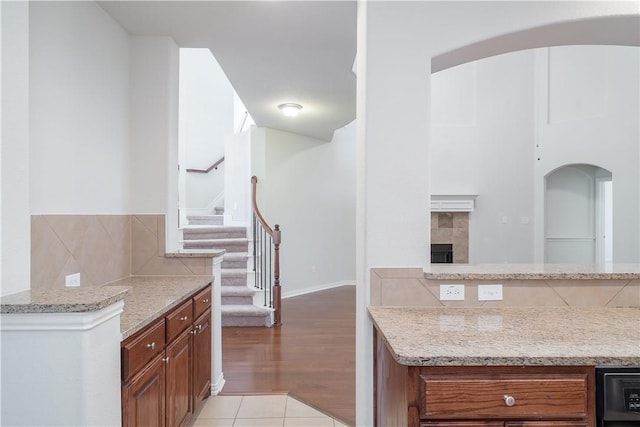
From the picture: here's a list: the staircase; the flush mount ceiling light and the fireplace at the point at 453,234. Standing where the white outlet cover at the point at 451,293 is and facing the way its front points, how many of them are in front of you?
0

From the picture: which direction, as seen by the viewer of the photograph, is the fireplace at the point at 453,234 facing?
facing the viewer

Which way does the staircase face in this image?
toward the camera

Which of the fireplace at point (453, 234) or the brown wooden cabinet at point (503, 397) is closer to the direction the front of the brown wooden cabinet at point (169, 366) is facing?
the brown wooden cabinet

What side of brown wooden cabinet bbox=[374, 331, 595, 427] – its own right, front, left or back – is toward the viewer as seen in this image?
front

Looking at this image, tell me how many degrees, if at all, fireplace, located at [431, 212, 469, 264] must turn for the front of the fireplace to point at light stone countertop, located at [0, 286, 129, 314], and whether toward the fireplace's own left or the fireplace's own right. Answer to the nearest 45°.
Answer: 0° — it already faces it

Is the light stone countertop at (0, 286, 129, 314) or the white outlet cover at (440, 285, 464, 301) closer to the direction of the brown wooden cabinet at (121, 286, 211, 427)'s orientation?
the white outlet cover

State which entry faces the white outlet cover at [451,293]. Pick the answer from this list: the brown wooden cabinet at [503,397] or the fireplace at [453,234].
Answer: the fireplace

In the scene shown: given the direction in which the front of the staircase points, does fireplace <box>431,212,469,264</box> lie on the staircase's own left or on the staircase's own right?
on the staircase's own left
